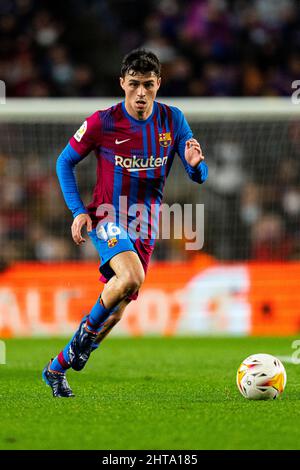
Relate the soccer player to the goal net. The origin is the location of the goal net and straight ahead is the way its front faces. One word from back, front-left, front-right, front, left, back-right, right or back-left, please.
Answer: front

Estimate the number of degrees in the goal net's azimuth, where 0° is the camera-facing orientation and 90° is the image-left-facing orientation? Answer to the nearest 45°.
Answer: approximately 0°

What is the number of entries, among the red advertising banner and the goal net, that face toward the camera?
2

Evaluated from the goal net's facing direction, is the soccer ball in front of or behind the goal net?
in front

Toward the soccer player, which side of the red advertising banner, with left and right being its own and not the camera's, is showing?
front

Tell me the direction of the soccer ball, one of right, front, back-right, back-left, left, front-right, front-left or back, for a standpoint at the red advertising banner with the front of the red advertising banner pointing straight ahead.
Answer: front

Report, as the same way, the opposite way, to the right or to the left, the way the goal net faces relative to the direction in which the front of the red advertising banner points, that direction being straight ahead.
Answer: the same way
